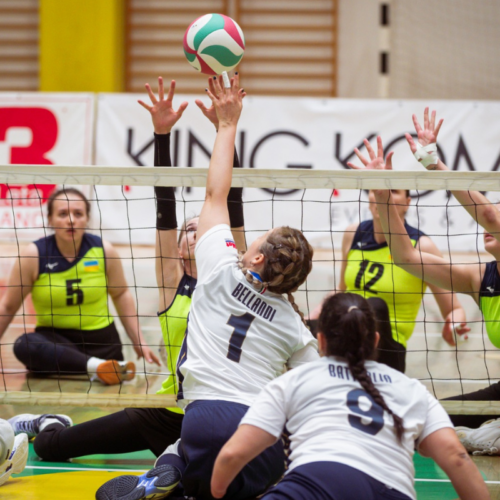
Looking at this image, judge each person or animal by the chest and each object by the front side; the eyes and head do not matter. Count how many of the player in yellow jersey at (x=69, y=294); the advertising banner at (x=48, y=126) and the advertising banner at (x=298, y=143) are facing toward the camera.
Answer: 3

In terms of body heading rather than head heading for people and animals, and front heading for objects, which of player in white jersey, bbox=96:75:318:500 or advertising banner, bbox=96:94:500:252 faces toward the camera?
the advertising banner

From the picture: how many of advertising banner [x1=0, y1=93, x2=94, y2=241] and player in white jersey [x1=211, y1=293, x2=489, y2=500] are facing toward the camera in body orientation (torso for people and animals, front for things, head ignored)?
1

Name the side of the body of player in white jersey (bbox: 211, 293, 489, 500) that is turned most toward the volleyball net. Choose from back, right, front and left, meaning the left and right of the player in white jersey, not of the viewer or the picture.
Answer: front

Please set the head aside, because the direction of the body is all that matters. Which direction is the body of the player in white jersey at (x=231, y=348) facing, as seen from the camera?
away from the camera

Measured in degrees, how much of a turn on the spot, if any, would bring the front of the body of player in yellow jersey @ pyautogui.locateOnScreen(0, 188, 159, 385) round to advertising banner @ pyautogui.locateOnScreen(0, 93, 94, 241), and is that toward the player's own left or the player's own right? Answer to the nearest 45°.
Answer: approximately 180°

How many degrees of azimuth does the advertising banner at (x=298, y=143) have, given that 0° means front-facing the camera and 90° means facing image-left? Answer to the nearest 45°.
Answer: approximately 0°

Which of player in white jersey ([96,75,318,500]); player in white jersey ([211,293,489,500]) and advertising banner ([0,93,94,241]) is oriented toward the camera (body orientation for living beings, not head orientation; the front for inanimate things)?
the advertising banner

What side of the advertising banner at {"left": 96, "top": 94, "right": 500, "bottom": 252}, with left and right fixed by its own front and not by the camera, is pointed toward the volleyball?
front

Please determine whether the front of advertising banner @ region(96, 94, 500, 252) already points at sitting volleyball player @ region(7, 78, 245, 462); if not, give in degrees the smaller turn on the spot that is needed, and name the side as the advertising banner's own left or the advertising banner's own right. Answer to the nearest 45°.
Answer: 0° — it already faces them

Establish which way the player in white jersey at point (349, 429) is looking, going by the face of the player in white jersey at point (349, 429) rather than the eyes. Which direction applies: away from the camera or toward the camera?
away from the camera

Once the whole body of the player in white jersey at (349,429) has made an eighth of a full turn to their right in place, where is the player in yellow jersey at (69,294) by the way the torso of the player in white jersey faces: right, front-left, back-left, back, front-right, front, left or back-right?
left

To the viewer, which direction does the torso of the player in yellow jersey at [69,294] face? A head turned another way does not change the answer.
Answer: toward the camera

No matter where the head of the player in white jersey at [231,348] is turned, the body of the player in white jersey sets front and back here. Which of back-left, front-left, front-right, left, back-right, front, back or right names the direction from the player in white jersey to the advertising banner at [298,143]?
front

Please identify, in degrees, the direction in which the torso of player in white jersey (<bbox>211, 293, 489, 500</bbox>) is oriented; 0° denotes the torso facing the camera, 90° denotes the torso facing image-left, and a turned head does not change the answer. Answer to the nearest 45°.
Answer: approximately 180°

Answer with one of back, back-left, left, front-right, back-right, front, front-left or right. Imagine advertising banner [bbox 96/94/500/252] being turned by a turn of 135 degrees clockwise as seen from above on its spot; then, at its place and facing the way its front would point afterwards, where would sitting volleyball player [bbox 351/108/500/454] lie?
back-left

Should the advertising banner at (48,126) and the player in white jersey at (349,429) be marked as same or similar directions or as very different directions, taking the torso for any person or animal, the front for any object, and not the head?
very different directions

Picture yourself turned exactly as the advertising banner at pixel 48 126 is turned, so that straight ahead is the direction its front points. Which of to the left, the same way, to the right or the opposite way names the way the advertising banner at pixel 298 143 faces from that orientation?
the same way

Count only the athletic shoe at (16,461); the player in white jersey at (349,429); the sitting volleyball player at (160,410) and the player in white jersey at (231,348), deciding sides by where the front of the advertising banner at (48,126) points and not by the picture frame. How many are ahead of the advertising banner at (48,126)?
4

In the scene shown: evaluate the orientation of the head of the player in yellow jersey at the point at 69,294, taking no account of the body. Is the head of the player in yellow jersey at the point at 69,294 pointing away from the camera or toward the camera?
toward the camera

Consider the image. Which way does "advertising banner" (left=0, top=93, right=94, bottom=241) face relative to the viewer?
toward the camera
